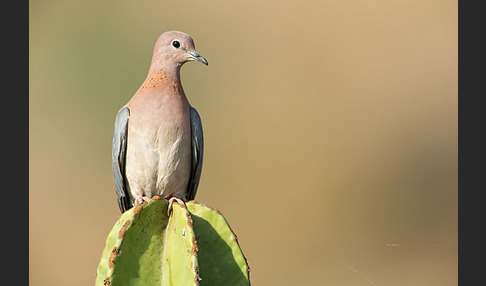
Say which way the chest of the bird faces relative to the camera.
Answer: toward the camera
